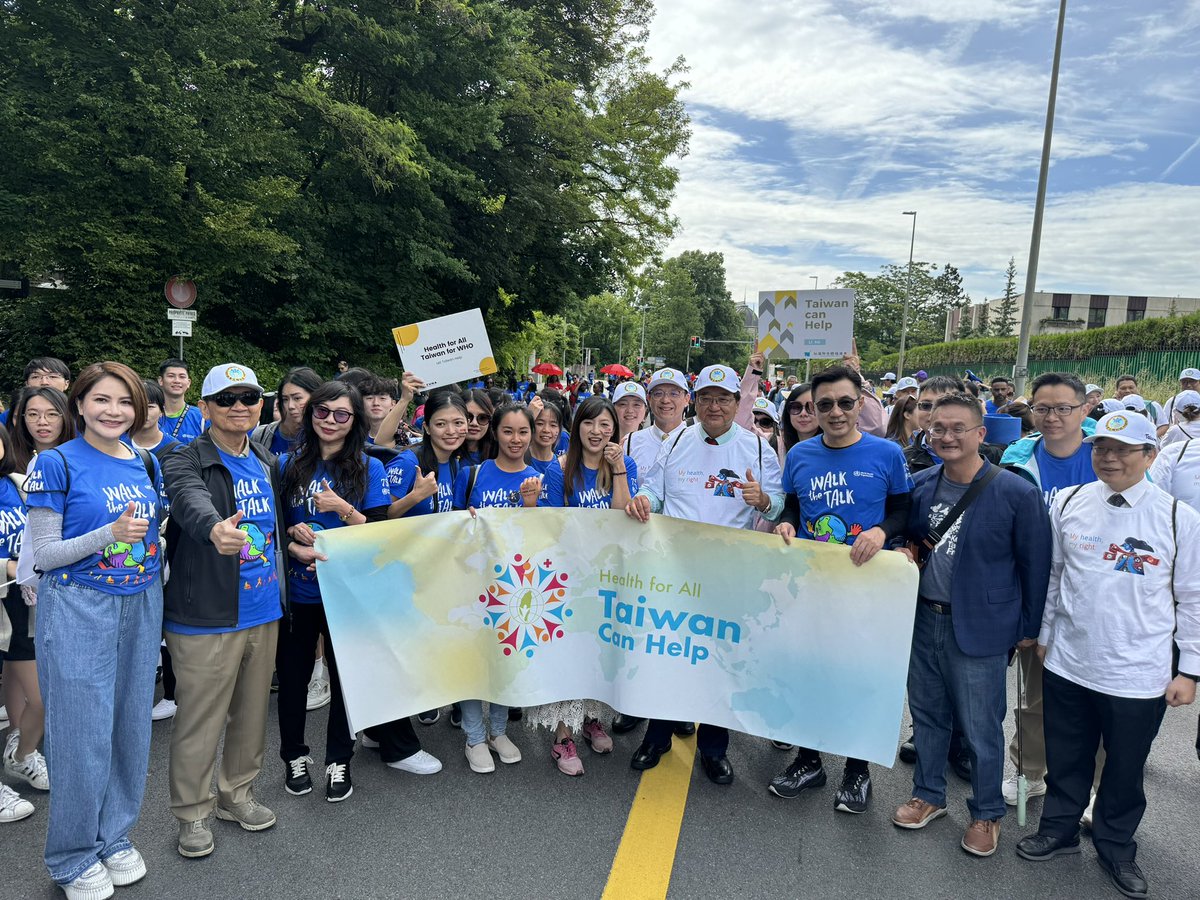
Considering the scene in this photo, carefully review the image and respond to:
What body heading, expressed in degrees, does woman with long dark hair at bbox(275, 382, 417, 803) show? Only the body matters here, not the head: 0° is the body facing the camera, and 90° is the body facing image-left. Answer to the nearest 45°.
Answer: approximately 0°

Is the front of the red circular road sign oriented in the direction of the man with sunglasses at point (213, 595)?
yes

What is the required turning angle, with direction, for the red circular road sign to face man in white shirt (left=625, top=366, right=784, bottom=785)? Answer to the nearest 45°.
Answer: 0° — it already faces them

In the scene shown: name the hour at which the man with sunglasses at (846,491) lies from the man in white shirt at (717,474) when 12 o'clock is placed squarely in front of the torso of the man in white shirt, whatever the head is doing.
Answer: The man with sunglasses is roughly at 10 o'clock from the man in white shirt.
